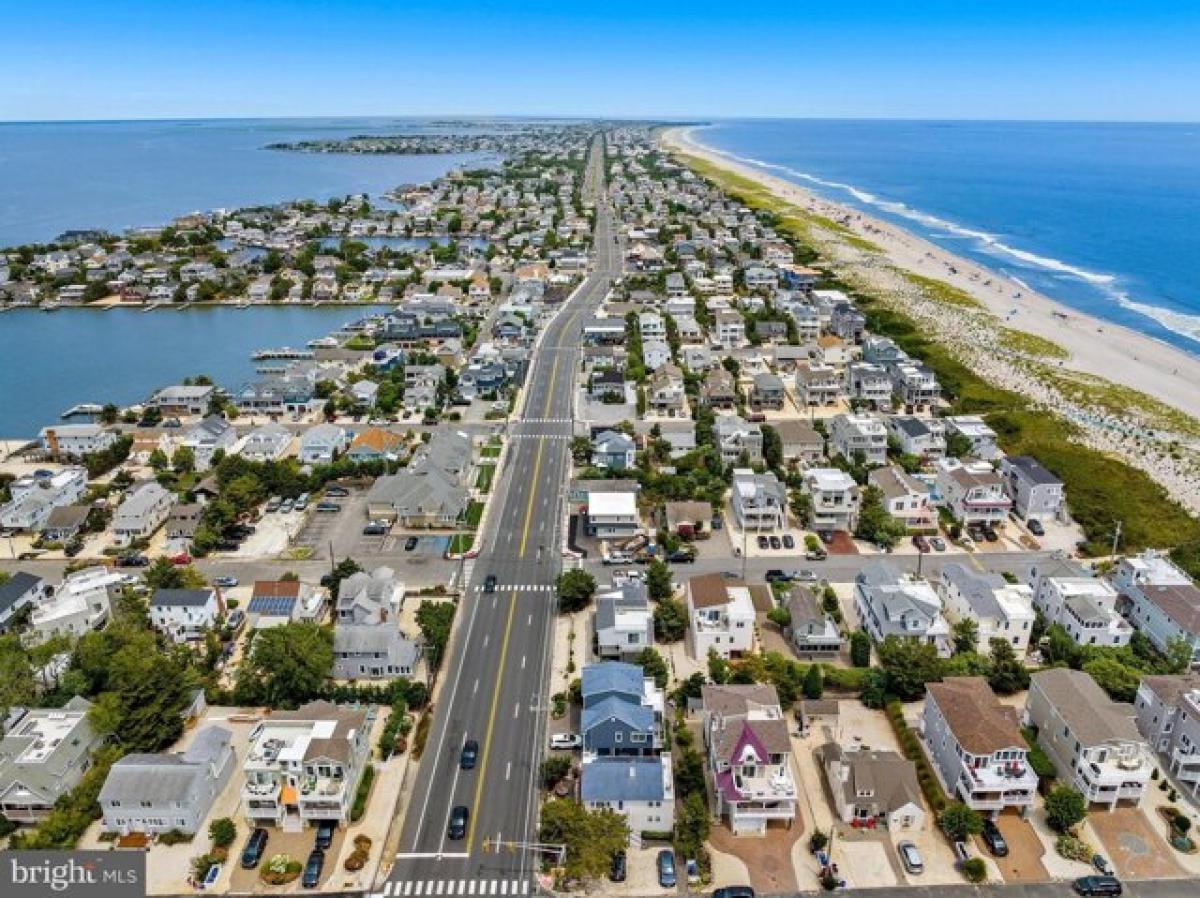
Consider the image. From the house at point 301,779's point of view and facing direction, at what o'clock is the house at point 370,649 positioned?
the house at point 370,649 is roughly at 7 o'clock from the house at point 301,779.

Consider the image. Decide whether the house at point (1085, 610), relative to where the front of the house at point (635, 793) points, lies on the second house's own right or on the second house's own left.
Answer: on the second house's own left

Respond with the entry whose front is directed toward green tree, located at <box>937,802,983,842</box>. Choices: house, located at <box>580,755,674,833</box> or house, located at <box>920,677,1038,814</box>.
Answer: house, located at <box>920,677,1038,814</box>

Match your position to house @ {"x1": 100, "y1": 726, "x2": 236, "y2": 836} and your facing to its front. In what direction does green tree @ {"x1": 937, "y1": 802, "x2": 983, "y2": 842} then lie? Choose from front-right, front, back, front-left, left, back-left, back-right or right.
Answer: front-left

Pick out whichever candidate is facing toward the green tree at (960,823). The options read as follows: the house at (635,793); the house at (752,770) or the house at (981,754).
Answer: the house at (981,754)

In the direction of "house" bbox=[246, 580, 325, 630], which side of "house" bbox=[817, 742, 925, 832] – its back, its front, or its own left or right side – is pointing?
right

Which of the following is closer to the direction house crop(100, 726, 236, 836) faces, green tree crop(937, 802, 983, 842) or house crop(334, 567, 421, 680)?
the green tree

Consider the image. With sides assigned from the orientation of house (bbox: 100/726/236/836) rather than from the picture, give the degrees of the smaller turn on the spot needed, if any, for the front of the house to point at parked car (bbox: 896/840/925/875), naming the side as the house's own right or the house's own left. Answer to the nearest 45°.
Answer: approximately 45° to the house's own left

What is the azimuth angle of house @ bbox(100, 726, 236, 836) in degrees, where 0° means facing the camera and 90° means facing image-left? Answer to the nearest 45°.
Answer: approximately 0°

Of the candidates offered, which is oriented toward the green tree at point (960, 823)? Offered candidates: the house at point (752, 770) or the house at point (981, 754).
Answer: the house at point (981, 754)

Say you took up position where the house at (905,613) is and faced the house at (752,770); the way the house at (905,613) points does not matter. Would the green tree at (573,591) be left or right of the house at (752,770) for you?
right

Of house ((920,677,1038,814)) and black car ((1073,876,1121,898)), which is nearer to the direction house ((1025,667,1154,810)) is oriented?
the black car
